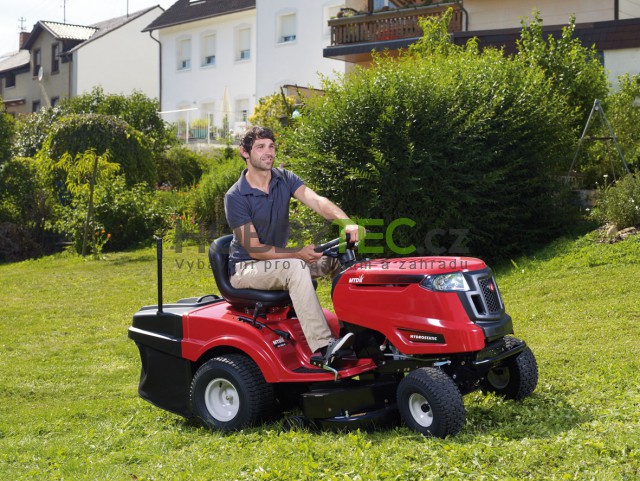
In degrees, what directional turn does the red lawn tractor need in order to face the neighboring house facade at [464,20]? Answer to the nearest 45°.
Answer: approximately 135° to its left

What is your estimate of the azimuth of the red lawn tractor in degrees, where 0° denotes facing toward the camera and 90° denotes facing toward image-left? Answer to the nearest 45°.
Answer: approximately 315°

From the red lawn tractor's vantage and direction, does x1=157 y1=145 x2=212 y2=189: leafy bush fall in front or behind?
behind

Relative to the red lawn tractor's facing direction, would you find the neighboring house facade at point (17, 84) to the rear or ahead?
to the rear

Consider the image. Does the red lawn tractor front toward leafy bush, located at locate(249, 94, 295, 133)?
no

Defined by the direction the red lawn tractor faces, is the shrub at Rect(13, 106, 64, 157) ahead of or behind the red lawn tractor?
behind

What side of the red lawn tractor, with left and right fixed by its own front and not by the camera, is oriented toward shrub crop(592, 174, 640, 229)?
left

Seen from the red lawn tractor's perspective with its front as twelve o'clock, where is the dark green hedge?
The dark green hedge is roughly at 8 o'clock from the red lawn tractor.

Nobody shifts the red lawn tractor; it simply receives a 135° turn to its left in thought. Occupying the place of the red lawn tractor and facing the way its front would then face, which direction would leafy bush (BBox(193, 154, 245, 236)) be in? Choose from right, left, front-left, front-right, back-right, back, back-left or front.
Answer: front

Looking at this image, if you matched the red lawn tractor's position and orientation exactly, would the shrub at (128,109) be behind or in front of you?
behind

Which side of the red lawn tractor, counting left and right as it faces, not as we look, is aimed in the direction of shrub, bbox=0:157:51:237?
back

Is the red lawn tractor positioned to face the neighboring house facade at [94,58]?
no

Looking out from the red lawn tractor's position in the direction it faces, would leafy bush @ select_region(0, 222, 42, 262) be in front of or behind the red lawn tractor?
behind

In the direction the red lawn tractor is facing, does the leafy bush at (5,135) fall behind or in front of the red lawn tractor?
behind
